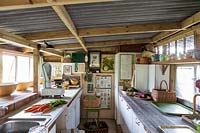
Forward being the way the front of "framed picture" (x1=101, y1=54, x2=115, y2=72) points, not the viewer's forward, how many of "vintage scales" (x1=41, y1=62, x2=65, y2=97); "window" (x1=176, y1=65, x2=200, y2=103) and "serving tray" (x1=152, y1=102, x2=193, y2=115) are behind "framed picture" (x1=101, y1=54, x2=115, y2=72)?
0

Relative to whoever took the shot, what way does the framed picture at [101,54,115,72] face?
facing the viewer

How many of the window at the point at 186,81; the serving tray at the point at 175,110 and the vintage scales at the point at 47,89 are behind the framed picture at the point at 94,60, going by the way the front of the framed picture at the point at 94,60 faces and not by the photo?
0

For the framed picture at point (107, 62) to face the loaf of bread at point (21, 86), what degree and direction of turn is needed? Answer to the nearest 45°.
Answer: approximately 45° to its right

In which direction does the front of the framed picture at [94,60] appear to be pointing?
toward the camera

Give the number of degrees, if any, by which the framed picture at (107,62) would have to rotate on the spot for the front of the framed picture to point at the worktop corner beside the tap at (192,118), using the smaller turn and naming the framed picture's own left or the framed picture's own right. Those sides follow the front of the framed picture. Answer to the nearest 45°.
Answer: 0° — it already faces it

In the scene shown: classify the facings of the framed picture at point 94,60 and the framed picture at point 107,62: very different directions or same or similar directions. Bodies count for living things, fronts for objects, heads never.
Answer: same or similar directions

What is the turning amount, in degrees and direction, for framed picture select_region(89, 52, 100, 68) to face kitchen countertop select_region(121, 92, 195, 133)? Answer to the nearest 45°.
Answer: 0° — it already faces it

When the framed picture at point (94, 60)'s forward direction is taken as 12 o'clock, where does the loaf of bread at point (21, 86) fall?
The loaf of bread is roughly at 1 o'clock from the framed picture.

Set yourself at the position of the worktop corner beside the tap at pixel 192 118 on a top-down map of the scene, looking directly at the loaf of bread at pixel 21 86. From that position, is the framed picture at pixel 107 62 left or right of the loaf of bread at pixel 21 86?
right

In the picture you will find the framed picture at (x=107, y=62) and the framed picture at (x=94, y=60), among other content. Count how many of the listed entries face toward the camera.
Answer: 2

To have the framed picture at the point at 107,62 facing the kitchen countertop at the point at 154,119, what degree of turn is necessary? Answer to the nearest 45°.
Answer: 0° — it already faces it

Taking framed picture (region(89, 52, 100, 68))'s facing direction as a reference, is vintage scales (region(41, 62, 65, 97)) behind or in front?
in front
